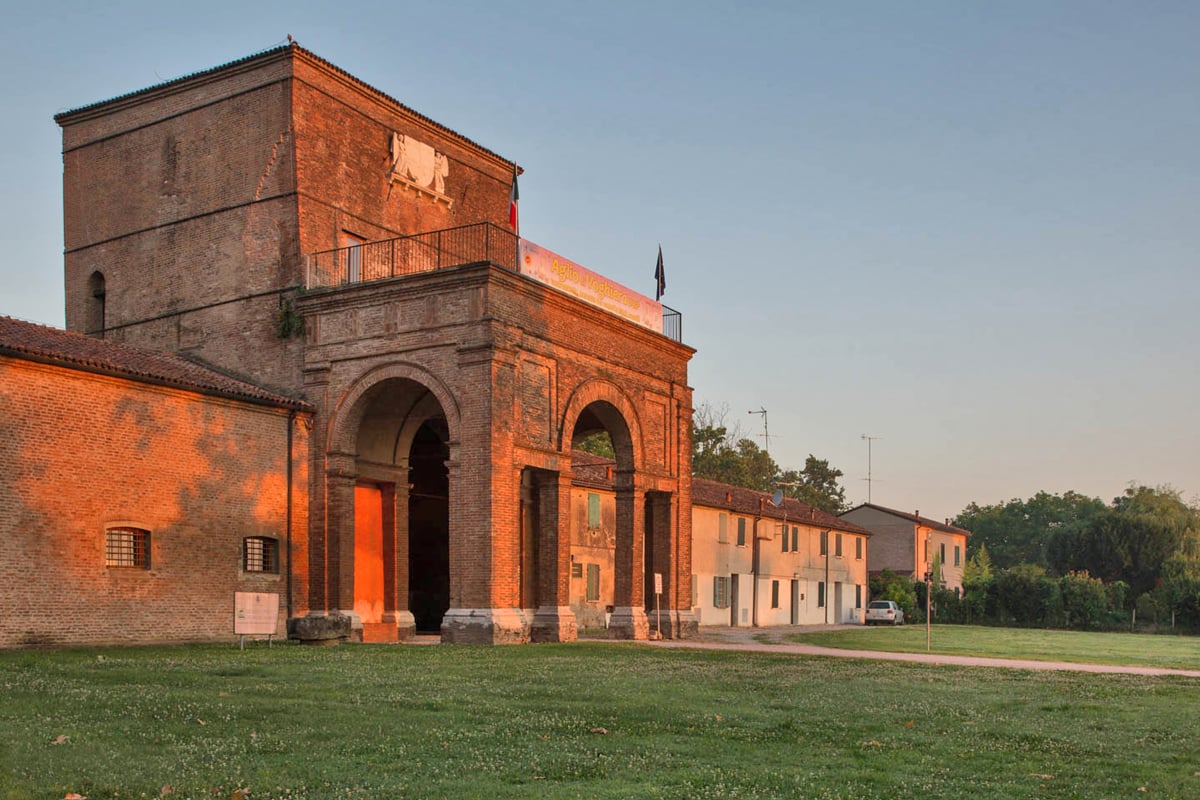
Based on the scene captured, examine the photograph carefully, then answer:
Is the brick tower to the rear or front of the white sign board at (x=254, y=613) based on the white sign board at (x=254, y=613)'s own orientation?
to the rear

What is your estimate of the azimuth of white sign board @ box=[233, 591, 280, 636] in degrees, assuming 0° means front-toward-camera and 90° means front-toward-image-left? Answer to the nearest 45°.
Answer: approximately 0°

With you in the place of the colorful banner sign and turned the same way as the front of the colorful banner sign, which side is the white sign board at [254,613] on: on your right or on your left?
on your right
